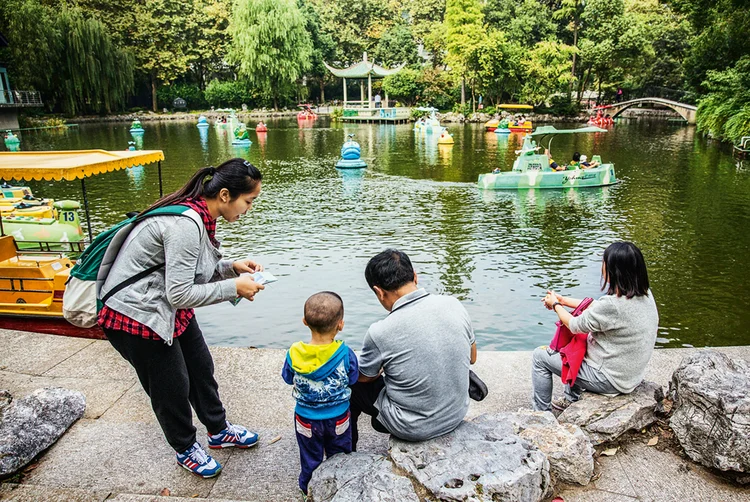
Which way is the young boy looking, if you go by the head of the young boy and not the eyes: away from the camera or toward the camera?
away from the camera

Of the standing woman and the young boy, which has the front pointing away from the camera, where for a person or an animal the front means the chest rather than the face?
the young boy

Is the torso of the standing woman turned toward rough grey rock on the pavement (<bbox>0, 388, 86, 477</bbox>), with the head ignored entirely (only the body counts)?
no

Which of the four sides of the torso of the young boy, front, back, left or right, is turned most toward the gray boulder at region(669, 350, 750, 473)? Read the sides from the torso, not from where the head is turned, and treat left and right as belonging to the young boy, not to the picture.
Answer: right

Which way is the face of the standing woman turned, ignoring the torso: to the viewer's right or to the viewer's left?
to the viewer's right

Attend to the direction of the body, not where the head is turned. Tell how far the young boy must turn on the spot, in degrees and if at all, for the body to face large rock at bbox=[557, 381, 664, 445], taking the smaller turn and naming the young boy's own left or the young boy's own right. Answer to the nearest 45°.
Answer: approximately 90° to the young boy's own right

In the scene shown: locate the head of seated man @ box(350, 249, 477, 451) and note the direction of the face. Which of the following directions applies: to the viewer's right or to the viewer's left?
to the viewer's left

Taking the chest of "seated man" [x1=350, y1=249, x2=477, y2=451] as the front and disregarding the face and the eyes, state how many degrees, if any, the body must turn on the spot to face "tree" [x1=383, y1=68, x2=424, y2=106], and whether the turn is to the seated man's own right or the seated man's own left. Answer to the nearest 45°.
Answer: approximately 45° to the seated man's own right

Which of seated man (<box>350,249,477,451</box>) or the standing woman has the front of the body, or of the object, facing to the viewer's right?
the standing woman

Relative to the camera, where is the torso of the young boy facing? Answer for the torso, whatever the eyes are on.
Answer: away from the camera

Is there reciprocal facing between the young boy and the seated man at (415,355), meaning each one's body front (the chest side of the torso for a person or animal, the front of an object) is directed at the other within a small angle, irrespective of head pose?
no

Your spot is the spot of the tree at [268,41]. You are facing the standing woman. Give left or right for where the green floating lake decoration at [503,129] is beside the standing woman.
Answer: left

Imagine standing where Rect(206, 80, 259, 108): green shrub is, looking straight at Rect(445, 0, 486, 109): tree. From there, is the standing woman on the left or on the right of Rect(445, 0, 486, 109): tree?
right

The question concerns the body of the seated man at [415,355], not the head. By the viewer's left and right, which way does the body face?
facing away from the viewer and to the left of the viewer

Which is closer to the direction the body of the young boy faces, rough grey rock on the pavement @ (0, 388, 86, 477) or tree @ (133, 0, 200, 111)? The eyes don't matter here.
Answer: the tree

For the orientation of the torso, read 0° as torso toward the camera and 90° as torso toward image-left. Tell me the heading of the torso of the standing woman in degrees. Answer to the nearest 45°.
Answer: approximately 270°
